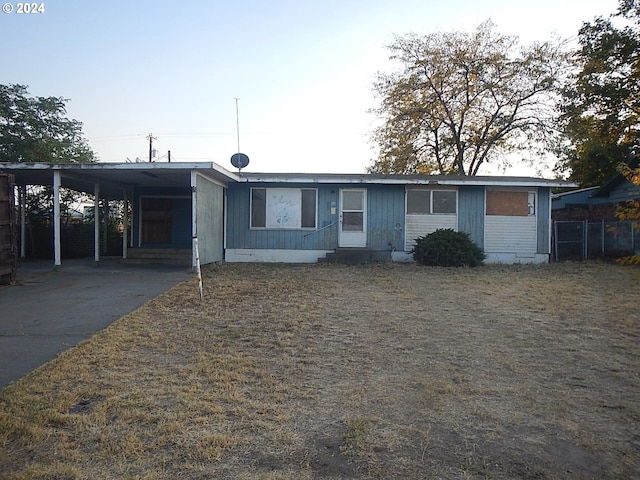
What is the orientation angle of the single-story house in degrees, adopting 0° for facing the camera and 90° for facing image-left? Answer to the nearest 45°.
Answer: approximately 0°

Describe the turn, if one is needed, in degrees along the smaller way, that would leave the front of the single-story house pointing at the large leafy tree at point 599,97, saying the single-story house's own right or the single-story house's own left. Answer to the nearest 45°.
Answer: approximately 135° to the single-story house's own left

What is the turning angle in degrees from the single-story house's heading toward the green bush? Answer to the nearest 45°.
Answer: approximately 45° to its left

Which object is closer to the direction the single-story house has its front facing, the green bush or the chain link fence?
the green bush

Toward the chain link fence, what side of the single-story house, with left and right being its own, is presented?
left

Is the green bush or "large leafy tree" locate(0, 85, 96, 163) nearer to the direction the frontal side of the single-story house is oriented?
the green bush

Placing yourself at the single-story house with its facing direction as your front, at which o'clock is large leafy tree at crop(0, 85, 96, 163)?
The large leafy tree is roughly at 4 o'clock from the single-story house.

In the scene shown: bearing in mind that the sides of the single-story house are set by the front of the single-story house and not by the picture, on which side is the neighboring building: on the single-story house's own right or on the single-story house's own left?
on the single-story house's own left
